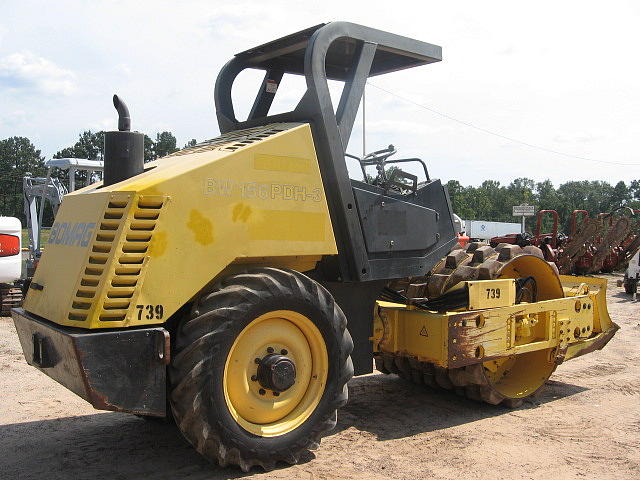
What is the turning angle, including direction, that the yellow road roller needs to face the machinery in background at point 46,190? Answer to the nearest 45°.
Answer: approximately 90° to its left

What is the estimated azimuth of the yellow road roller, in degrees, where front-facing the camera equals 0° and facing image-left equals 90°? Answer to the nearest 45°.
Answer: approximately 225°

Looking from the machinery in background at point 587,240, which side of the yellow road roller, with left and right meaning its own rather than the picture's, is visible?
front

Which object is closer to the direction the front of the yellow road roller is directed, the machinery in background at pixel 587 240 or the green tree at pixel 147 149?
the machinery in background

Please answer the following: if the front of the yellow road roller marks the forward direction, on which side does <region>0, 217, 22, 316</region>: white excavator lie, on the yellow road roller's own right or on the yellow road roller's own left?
on the yellow road roller's own left

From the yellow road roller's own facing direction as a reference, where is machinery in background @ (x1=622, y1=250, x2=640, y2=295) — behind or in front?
in front
